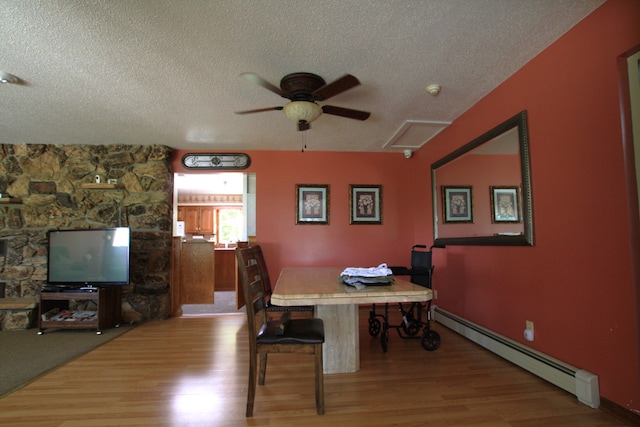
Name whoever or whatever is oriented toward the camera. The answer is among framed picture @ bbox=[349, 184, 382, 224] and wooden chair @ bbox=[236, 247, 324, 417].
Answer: the framed picture

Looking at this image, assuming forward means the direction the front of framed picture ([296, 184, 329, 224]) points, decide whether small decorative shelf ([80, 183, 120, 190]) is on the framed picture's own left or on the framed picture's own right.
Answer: on the framed picture's own right

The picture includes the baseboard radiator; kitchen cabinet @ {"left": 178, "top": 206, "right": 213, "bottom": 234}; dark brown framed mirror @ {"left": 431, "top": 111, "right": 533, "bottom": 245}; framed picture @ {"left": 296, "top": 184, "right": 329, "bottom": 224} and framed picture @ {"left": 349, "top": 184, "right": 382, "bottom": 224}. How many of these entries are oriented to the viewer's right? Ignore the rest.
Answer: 0

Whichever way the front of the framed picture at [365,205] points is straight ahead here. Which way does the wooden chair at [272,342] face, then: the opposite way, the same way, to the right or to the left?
to the left

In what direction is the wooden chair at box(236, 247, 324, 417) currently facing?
to the viewer's right

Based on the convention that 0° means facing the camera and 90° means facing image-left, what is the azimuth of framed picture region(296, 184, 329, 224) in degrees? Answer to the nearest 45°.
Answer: approximately 0°

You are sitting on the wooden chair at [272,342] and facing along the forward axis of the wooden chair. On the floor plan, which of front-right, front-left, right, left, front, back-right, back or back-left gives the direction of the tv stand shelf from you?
back-left

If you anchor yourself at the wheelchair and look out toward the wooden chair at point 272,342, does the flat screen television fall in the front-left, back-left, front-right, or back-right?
front-right

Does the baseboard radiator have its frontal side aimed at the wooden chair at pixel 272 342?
yes

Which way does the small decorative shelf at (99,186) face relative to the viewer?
toward the camera

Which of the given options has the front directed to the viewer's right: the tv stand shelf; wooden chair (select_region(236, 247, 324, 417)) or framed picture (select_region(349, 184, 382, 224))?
the wooden chair

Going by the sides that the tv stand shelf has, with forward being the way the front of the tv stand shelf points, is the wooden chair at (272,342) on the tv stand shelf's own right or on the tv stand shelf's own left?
on the tv stand shelf's own left

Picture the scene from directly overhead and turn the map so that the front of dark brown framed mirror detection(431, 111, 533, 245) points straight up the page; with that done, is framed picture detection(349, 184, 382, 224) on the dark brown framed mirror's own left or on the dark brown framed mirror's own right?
on the dark brown framed mirror's own right

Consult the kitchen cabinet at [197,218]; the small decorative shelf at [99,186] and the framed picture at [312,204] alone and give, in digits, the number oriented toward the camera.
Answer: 3

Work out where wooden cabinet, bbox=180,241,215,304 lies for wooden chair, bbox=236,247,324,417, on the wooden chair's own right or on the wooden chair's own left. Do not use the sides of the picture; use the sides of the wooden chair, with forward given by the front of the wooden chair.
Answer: on the wooden chair's own left

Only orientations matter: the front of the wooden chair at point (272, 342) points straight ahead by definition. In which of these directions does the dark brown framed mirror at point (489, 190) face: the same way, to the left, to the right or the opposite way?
the opposite way

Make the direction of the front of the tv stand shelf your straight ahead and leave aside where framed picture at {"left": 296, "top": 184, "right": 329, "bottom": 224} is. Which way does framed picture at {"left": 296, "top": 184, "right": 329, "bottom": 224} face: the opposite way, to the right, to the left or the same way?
the same way

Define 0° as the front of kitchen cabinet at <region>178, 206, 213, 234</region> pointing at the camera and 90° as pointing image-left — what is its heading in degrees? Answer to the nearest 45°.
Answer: approximately 0°

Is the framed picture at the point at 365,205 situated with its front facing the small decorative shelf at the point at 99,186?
no

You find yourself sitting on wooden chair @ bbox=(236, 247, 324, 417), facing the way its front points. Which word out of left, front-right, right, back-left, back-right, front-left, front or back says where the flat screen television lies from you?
back-left

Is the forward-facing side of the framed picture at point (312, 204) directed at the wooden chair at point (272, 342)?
yes
